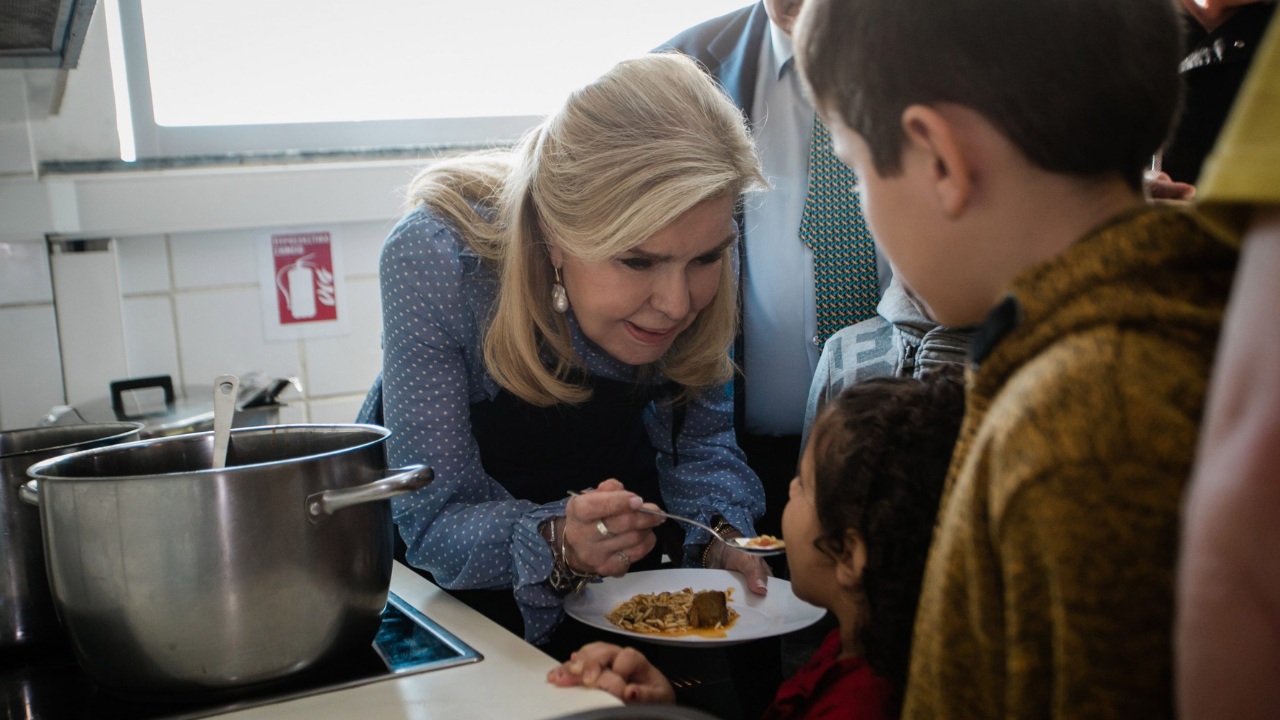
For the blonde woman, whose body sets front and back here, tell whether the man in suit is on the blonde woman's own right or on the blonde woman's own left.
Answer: on the blonde woman's own left

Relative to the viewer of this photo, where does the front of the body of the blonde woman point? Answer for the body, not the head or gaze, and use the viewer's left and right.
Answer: facing the viewer and to the right of the viewer

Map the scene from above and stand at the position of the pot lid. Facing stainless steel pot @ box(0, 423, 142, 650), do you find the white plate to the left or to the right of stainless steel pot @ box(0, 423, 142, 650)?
left

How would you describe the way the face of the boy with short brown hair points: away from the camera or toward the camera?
away from the camera

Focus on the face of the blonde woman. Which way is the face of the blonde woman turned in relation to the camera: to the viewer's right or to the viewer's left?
to the viewer's right

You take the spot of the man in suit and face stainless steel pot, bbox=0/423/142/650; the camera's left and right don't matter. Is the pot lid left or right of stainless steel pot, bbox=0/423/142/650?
right

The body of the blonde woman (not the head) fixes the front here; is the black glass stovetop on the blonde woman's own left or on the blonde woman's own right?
on the blonde woman's own right

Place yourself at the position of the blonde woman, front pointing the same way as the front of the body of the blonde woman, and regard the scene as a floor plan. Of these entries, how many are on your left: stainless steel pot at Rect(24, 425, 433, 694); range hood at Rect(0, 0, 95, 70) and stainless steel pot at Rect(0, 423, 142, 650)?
0

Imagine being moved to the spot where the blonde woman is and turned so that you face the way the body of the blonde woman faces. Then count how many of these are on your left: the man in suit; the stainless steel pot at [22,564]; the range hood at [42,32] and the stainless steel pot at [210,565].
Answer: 1

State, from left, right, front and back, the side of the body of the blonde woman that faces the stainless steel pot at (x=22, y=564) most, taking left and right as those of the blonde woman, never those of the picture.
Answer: right

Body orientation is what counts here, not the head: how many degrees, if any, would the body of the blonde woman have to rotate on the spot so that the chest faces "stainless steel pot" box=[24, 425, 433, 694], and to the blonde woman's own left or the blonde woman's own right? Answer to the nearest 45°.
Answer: approximately 90° to the blonde woman's own right

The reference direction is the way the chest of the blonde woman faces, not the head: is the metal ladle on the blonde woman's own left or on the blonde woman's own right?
on the blonde woman's own right
